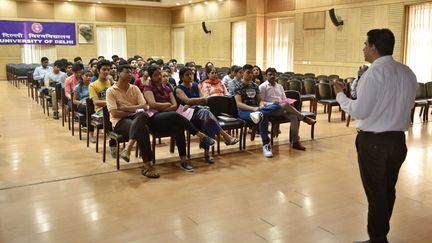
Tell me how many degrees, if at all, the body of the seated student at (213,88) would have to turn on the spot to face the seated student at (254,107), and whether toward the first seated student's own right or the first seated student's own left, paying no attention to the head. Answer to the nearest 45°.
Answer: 0° — they already face them

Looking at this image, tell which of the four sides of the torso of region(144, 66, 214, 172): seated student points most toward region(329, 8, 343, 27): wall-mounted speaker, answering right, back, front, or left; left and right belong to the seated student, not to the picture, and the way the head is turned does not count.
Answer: left

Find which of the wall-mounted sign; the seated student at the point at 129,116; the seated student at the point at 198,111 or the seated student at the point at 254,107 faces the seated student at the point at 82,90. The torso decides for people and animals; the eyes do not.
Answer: the wall-mounted sign

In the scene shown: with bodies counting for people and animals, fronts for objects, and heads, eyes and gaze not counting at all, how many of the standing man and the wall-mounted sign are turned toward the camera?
1

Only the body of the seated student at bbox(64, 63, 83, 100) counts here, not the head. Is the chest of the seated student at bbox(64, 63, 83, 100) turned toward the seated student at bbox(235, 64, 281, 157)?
yes

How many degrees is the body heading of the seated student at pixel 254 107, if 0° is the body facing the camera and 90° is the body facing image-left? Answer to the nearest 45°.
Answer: approximately 315°

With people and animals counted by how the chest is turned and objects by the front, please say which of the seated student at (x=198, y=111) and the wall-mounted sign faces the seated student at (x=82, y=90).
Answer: the wall-mounted sign

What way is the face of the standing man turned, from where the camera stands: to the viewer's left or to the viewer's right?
to the viewer's left

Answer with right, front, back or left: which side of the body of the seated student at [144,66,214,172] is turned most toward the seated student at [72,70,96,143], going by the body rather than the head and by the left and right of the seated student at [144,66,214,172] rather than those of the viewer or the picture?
back

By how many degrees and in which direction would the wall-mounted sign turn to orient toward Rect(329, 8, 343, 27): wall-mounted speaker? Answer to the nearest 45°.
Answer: approximately 45° to its left

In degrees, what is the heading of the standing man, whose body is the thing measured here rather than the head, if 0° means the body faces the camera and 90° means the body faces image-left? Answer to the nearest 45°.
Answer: approximately 135°

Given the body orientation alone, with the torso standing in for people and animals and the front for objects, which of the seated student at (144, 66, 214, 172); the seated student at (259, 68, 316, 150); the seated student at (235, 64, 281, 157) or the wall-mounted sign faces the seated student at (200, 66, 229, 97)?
the wall-mounted sign
